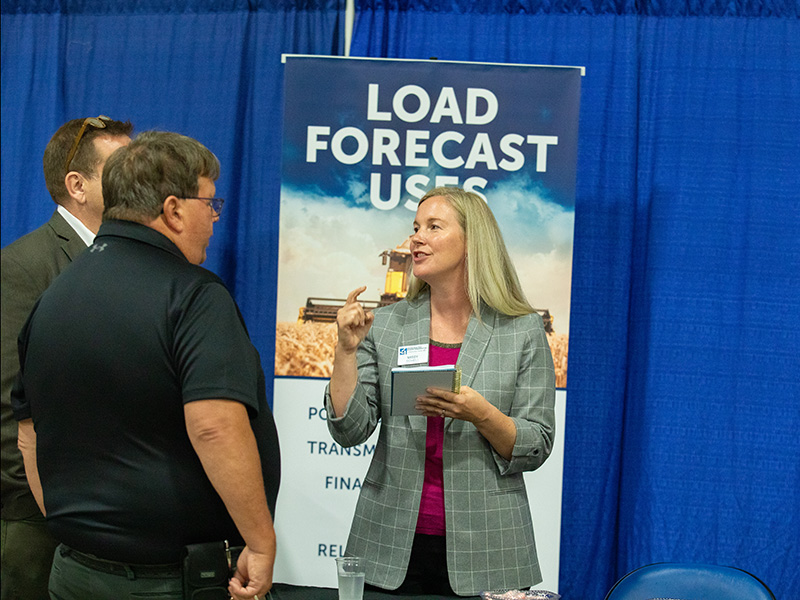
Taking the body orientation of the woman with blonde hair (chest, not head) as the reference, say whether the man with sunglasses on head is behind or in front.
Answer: in front

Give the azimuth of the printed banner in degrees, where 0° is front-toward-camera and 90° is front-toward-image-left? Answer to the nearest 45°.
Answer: approximately 0°

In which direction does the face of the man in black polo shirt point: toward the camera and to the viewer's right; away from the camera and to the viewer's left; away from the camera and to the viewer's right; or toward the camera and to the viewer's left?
away from the camera and to the viewer's right

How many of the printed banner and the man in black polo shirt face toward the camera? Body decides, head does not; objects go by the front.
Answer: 1

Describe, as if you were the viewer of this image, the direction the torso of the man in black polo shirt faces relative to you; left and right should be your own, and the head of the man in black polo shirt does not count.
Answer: facing away from the viewer and to the right of the viewer

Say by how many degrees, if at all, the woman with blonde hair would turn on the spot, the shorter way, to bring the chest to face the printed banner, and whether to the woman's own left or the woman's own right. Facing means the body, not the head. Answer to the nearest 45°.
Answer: approximately 135° to the woman's own right
